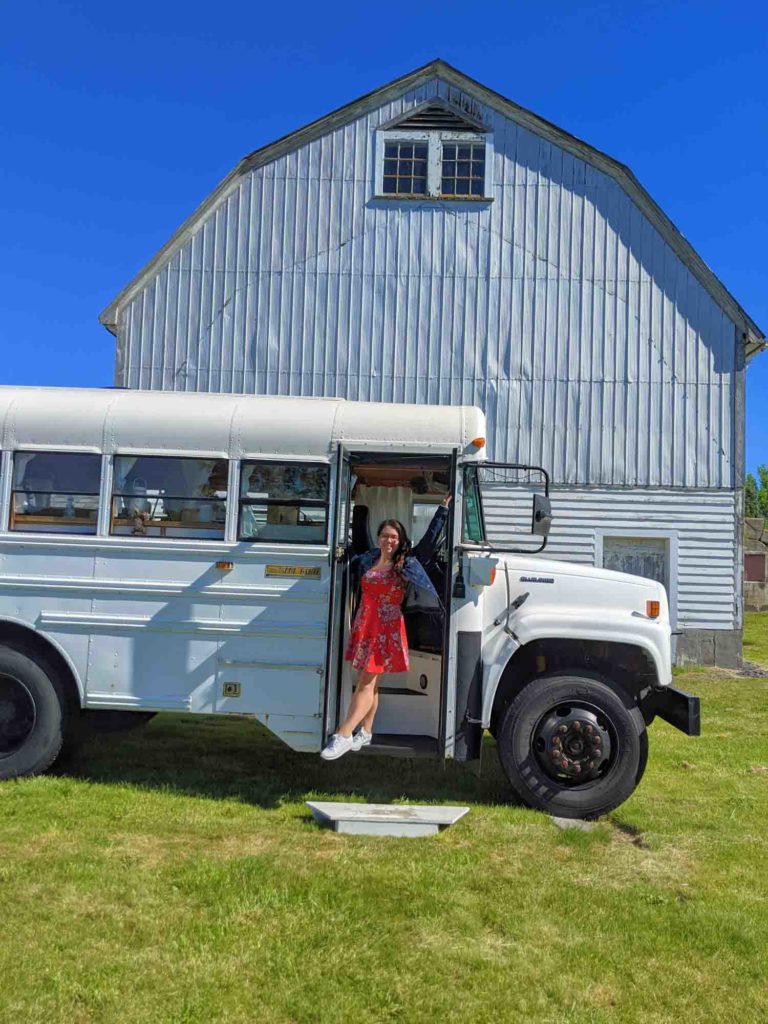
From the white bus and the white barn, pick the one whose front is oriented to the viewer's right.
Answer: the white bus

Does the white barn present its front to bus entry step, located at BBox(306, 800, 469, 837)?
yes

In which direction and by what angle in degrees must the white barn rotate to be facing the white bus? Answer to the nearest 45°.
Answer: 0° — it already faces it

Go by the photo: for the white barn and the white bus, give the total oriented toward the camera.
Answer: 1

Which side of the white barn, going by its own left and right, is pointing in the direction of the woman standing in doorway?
front

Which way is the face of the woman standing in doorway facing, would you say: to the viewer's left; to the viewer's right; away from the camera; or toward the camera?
toward the camera

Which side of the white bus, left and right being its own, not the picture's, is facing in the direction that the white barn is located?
left

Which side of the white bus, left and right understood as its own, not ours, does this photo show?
right

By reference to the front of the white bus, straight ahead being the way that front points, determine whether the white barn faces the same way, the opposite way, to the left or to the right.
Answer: to the right

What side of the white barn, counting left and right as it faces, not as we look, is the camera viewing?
front
